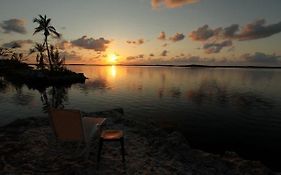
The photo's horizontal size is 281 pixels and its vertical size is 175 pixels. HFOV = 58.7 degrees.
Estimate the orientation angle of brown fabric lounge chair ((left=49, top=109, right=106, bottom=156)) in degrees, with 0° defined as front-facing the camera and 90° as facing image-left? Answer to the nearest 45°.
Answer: approximately 225°

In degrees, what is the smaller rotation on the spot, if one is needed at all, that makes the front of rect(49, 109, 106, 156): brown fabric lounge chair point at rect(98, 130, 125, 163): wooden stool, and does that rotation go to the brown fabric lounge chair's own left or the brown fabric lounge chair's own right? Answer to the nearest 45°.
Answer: approximately 90° to the brown fabric lounge chair's own right
